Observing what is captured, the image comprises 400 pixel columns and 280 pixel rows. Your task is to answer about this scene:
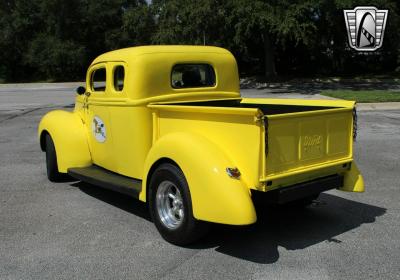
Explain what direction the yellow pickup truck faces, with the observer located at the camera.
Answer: facing away from the viewer and to the left of the viewer
